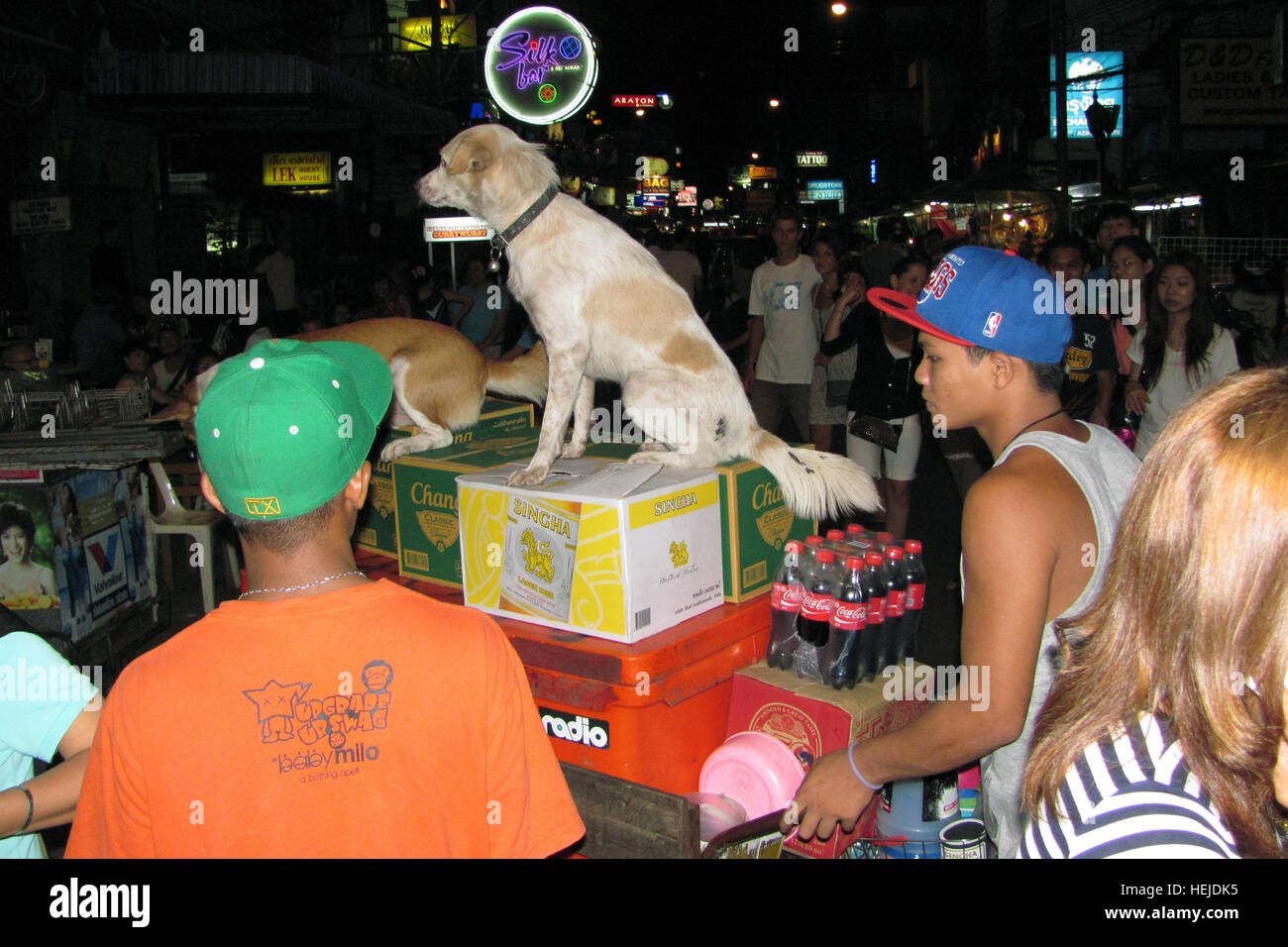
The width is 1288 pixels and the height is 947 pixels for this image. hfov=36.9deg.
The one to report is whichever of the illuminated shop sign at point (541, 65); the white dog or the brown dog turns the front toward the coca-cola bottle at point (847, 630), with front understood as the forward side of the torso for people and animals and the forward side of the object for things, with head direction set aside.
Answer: the illuminated shop sign

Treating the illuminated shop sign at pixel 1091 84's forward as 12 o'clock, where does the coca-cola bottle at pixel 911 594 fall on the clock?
The coca-cola bottle is roughly at 12 o'clock from the illuminated shop sign.

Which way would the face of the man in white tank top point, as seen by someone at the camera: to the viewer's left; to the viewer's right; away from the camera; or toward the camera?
to the viewer's left

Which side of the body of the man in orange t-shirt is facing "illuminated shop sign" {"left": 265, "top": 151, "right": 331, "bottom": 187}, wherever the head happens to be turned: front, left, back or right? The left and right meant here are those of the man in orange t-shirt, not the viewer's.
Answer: front

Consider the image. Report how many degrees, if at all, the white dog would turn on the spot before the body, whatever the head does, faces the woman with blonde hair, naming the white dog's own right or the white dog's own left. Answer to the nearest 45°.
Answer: approximately 90° to the white dog's own left

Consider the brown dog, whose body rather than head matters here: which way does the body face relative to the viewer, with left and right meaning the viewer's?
facing to the left of the viewer

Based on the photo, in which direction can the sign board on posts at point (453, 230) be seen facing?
toward the camera

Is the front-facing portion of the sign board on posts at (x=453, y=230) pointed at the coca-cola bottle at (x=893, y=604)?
yes

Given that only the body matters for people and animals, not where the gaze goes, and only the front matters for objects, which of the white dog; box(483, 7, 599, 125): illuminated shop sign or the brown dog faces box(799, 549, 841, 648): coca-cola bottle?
the illuminated shop sign

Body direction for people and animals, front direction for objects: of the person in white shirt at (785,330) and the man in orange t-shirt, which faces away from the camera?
the man in orange t-shirt

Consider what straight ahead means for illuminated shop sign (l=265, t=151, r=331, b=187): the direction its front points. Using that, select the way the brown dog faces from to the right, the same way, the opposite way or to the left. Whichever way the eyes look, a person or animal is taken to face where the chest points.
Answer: to the right
